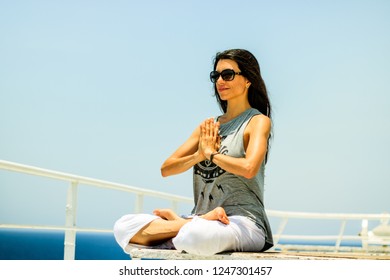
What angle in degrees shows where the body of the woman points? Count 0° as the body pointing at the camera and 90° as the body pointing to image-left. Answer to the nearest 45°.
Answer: approximately 45°

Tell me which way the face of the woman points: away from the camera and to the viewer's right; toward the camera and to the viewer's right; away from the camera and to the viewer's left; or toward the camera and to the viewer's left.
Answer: toward the camera and to the viewer's left
